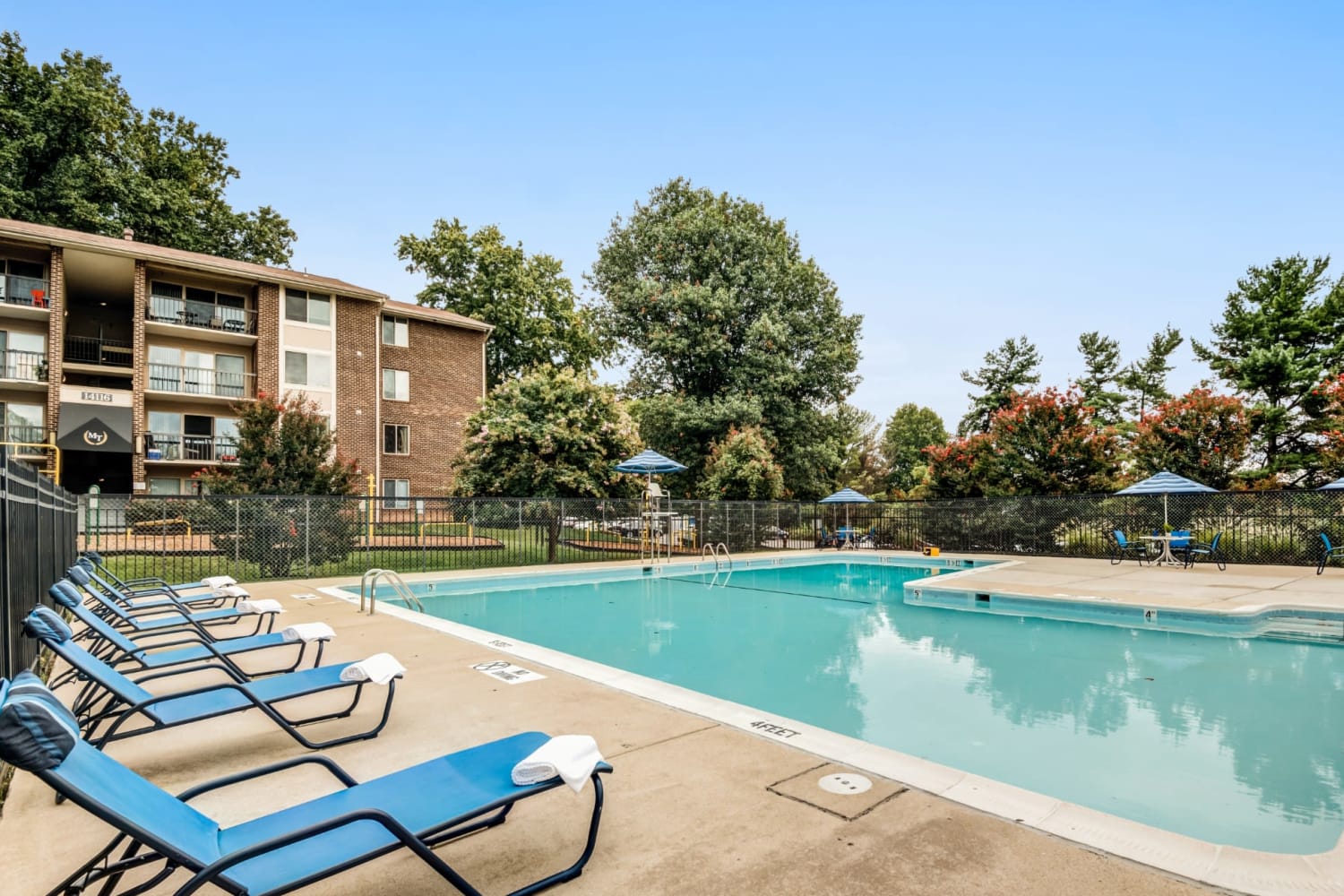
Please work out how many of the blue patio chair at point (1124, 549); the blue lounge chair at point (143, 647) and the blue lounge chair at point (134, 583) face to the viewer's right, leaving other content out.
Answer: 3

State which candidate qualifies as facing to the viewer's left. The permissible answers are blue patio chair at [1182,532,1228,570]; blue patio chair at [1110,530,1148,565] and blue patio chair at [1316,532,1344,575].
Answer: blue patio chair at [1182,532,1228,570]

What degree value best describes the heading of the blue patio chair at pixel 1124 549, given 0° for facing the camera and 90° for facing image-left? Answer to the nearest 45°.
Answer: approximately 270°

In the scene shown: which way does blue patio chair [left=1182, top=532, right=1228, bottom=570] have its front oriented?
to the viewer's left

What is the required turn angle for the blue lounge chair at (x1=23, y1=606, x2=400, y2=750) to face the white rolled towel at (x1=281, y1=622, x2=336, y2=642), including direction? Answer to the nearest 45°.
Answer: approximately 45° to its left

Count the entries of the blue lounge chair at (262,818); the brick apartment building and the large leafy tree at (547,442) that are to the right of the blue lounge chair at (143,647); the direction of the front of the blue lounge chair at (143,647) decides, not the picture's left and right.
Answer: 1

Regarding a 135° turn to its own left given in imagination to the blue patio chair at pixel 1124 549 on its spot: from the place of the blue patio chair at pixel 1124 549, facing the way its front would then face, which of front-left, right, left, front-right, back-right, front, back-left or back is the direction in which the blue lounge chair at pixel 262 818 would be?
back-left

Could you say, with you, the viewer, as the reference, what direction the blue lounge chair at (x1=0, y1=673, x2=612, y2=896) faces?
facing to the right of the viewer

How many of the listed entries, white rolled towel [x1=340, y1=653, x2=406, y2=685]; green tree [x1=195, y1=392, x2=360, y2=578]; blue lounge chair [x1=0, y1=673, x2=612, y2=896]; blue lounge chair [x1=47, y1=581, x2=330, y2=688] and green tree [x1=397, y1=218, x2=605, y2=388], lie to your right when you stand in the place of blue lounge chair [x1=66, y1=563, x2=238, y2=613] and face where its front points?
3

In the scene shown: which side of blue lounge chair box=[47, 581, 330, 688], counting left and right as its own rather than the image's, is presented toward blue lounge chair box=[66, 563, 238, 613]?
left

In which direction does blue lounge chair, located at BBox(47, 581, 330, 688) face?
to the viewer's right

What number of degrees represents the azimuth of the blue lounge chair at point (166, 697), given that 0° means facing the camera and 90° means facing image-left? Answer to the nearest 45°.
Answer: approximately 270°

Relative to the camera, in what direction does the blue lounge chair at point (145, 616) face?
facing to the right of the viewer

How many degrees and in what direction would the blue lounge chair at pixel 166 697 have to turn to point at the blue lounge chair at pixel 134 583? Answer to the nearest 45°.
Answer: approximately 90° to its left
